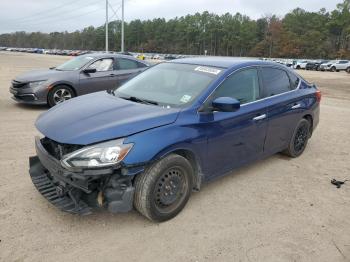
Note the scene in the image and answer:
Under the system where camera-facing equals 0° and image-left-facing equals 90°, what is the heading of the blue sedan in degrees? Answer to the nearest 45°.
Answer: approximately 45°

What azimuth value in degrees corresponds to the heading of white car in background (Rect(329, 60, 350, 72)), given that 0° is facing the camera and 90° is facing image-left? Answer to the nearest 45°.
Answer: approximately 45°

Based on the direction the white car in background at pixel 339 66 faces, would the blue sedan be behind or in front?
in front

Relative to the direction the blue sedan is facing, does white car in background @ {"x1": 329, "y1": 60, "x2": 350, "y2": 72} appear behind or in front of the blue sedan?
behind

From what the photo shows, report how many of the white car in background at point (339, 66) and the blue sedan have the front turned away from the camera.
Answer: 0
